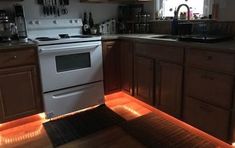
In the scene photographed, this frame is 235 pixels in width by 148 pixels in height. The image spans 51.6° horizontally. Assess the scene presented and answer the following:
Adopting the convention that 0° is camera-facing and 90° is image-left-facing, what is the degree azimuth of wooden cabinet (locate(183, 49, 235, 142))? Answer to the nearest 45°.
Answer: approximately 45°

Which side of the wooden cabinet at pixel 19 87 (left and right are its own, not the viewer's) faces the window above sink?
left

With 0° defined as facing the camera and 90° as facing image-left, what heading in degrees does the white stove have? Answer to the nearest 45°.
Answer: approximately 315°

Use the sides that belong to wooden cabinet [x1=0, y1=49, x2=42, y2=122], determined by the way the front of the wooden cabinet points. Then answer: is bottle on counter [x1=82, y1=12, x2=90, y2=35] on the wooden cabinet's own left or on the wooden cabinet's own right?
on the wooden cabinet's own left

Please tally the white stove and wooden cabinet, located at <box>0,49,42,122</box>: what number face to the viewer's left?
0

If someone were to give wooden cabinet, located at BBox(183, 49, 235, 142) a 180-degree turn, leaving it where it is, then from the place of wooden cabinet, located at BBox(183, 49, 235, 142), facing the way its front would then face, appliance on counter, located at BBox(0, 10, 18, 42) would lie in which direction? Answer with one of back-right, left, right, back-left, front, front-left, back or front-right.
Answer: back-left

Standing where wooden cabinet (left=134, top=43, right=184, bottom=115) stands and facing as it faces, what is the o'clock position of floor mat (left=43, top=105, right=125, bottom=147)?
The floor mat is roughly at 1 o'clock from the wooden cabinet.

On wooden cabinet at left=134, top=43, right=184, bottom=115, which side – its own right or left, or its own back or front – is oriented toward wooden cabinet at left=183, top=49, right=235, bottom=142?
left

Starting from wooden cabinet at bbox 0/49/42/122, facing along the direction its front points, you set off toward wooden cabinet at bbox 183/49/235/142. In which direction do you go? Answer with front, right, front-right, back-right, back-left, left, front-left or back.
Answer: front-left
